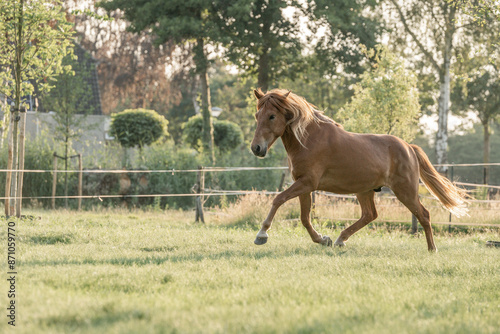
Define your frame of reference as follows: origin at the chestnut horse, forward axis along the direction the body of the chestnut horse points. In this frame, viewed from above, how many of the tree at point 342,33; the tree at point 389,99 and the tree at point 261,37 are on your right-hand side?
3

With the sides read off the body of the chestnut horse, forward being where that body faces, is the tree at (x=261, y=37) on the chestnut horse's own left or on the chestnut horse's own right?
on the chestnut horse's own right

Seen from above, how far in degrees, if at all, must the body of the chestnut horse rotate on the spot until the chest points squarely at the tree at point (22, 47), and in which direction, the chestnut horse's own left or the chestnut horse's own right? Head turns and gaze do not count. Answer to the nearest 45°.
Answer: approximately 45° to the chestnut horse's own right

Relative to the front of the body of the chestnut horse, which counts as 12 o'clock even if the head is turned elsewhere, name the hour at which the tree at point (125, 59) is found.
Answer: The tree is roughly at 2 o'clock from the chestnut horse.

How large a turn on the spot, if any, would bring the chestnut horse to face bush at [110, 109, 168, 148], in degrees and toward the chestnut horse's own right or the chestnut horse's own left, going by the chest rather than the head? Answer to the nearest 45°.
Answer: approximately 45° to the chestnut horse's own right

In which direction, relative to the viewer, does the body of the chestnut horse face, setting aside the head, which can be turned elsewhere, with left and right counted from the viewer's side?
facing to the left of the viewer

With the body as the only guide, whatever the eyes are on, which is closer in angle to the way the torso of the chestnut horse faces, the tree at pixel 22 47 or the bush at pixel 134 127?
the tree

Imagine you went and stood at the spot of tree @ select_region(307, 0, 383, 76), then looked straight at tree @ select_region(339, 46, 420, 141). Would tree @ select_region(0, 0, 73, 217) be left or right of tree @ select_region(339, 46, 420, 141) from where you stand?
right

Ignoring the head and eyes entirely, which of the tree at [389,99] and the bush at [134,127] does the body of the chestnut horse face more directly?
the bush

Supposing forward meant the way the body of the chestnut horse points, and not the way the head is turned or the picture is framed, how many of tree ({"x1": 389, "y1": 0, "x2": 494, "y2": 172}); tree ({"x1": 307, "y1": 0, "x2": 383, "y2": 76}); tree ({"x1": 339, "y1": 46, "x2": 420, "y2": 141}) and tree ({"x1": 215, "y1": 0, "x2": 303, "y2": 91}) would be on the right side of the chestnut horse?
4

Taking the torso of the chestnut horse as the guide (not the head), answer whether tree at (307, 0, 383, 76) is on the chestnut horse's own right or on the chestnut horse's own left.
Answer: on the chestnut horse's own right
